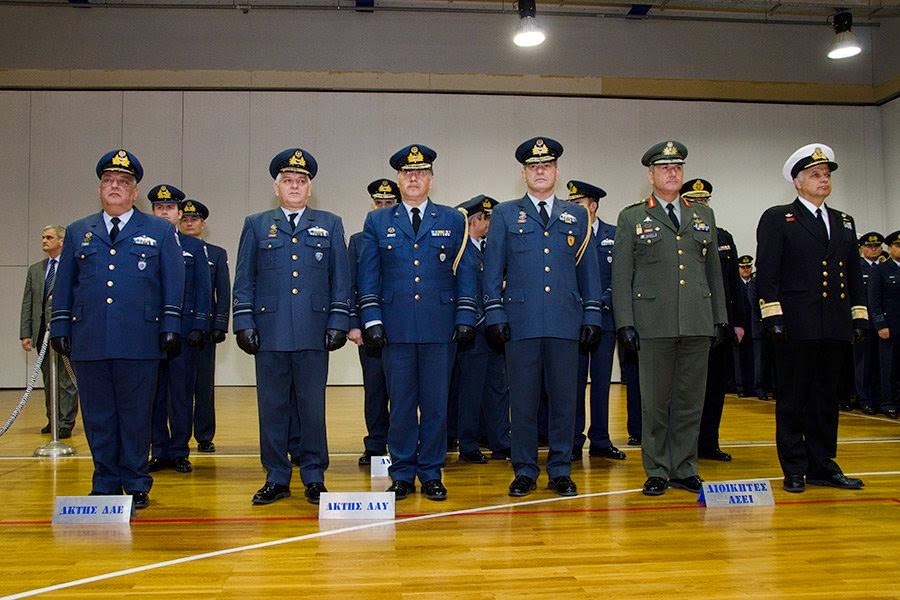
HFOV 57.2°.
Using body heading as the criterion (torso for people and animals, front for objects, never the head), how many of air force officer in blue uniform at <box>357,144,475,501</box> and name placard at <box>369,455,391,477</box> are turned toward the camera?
2

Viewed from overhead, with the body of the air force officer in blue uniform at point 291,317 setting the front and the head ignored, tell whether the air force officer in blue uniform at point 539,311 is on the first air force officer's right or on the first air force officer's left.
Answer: on the first air force officer's left

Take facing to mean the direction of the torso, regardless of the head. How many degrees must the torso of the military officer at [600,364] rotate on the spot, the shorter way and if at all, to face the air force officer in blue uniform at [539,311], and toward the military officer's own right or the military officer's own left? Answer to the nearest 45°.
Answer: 0° — they already face them

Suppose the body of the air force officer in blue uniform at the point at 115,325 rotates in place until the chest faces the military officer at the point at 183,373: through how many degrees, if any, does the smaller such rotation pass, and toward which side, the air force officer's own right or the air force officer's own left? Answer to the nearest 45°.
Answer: approximately 180°

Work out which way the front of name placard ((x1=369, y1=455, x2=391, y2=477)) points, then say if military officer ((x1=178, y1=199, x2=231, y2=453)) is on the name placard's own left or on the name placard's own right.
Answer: on the name placard's own right

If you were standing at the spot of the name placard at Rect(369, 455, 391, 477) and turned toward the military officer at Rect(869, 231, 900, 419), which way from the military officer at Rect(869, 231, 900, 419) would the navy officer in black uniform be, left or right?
right

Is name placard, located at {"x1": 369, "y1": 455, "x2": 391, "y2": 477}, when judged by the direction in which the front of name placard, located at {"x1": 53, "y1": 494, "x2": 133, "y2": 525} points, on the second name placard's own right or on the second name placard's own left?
on the second name placard's own left

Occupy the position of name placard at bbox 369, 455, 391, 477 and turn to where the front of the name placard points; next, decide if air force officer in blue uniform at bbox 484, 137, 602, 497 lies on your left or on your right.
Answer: on your left
